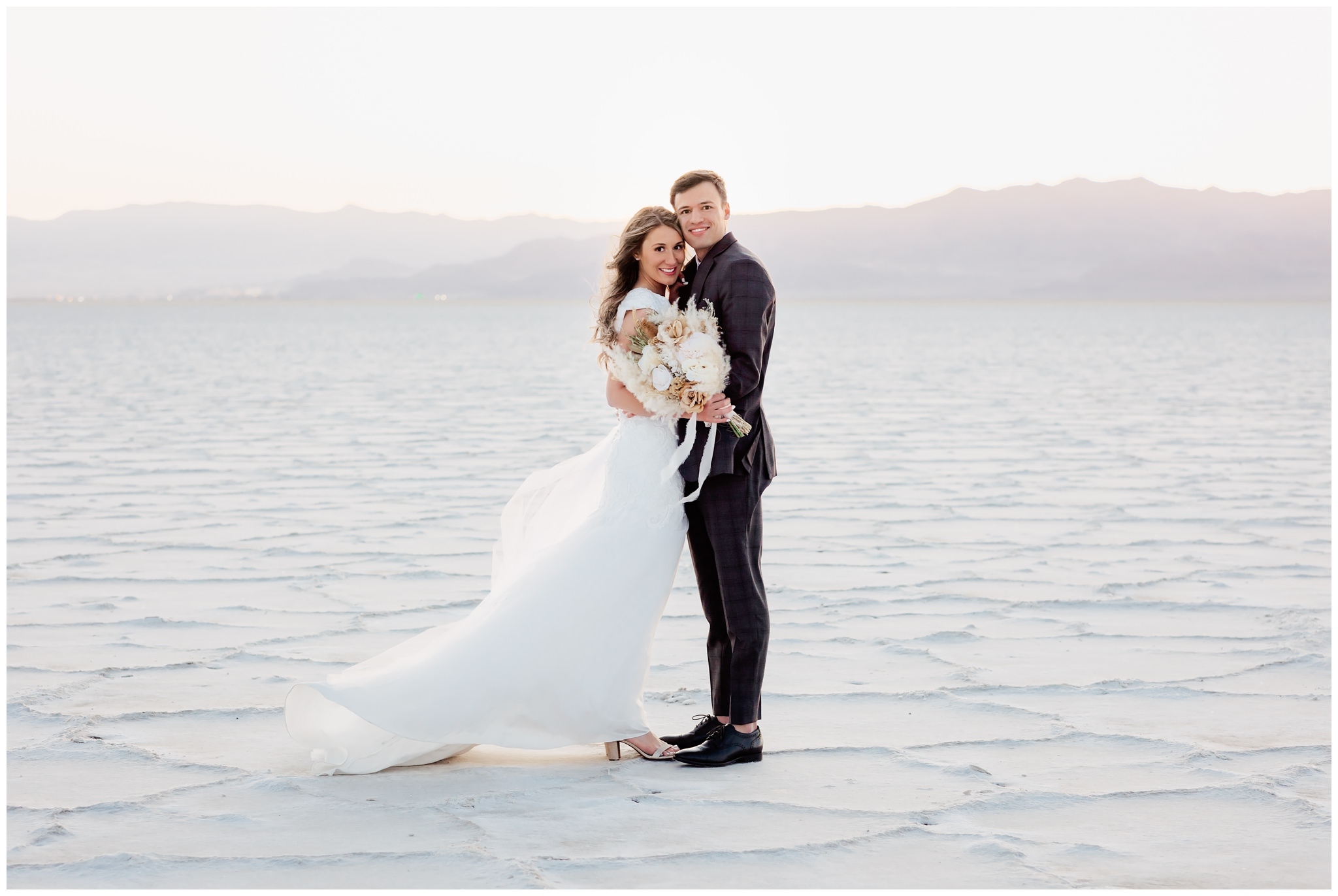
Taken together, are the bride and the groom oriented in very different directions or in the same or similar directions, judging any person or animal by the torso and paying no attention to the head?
very different directions

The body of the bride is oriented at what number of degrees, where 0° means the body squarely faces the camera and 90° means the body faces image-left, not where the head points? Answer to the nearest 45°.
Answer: approximately 270°

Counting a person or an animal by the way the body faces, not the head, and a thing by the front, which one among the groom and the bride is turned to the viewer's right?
the bride
